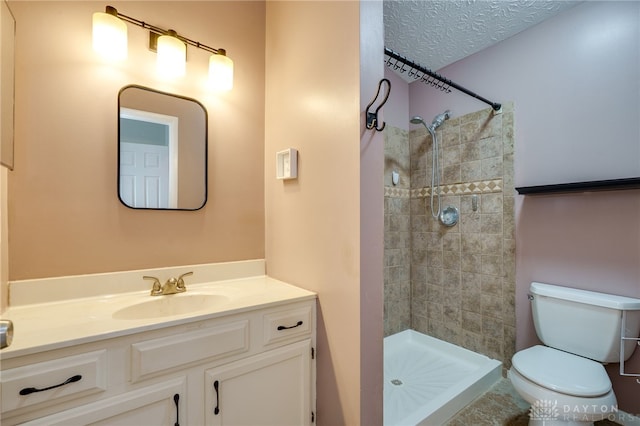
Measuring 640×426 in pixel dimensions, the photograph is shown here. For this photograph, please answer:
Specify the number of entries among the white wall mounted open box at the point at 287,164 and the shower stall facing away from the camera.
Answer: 0

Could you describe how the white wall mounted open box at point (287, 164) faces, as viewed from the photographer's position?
facing the viewer and to the left of the viewer

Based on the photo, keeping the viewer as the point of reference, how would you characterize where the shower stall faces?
facing the viewer and to the right of the viewer

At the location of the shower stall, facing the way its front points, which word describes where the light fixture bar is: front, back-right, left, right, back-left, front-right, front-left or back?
right

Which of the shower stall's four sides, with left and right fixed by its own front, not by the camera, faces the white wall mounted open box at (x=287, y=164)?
right

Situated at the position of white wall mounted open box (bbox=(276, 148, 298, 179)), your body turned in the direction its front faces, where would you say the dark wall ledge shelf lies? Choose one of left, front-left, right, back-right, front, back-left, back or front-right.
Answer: back-left
